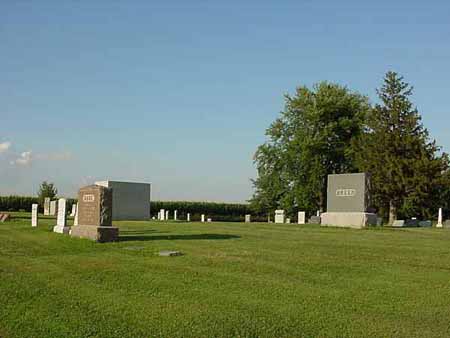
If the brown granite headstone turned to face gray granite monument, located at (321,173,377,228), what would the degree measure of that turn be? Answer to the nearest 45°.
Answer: approximately 180°

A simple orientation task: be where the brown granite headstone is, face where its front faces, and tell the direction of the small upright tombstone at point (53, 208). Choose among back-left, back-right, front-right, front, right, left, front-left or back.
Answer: back-right

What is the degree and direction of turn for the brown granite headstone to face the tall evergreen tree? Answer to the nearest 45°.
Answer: approximately 180°

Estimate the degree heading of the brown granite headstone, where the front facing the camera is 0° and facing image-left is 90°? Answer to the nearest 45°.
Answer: approximately 45°

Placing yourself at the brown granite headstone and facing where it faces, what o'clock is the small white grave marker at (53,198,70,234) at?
The small white grave marker is roughly at 4 o'clock from the brown granite headstone.
